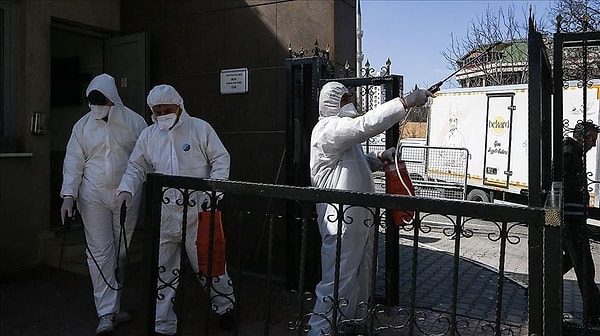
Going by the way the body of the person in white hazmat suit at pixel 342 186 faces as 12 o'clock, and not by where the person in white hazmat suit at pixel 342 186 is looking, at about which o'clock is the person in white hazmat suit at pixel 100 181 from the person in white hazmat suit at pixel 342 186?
the person in white hazmat suit at pixel 100 181 is roughly at 6 o'clock from the person in white hazmat suit at pixel 342 186.

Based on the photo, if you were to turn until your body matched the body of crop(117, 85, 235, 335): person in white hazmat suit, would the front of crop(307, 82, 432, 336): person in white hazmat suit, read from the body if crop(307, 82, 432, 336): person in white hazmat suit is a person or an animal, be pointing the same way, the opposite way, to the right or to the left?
to the left

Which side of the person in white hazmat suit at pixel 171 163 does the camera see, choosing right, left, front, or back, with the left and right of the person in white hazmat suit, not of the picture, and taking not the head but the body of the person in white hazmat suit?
front

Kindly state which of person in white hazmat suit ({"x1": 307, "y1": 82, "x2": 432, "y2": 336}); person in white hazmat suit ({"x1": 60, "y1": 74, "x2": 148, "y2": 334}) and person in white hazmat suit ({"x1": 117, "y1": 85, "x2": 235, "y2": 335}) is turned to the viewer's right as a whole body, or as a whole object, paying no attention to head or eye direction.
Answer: person in white hazmat suit ({"x1": 307, "y1": 82, "x2": 432, "y2": 336})

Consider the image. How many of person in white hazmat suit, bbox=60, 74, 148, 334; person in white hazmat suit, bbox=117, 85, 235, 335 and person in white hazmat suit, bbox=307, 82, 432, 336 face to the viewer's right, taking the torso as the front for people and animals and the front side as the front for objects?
1

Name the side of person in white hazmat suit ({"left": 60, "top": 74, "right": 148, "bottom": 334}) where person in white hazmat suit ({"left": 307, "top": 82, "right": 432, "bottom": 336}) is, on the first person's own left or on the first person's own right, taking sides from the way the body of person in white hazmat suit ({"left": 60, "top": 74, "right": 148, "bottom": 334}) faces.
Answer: on the first person's own left

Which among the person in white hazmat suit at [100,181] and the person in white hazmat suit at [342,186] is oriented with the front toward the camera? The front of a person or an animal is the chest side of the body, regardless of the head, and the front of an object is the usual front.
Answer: the person in white hazmat suit at [100,181]

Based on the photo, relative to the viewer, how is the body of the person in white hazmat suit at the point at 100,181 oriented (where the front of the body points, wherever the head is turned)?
toward the camera

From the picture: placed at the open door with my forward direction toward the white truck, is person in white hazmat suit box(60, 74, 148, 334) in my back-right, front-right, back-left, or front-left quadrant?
back-right

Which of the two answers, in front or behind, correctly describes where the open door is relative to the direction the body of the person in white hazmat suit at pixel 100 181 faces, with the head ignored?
behind

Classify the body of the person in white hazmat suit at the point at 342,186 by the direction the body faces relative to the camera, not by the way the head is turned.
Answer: to the viewer's right

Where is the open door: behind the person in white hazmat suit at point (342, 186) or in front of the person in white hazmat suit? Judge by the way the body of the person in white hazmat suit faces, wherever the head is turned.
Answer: behind

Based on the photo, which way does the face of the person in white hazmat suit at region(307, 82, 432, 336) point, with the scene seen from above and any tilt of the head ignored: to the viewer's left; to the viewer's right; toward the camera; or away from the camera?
to the viewer's right

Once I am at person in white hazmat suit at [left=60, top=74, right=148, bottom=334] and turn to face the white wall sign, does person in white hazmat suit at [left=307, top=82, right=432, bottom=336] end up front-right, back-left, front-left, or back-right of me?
front-right

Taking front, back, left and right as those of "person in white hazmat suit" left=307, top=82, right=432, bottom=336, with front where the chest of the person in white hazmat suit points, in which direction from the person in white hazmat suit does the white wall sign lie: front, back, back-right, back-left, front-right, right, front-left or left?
back-left

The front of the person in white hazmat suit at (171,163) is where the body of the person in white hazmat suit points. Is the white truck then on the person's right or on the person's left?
on the person's left
